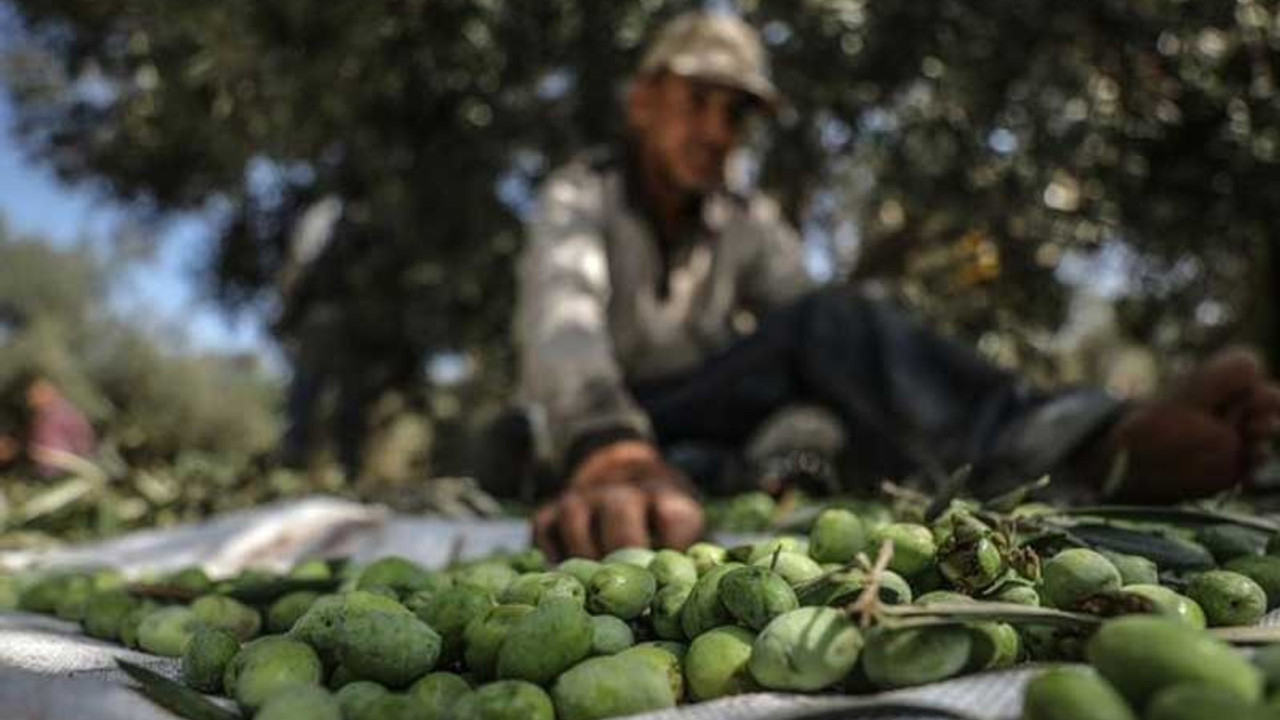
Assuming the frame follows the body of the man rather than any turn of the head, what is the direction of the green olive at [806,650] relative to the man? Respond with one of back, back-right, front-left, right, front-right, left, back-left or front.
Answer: front-right

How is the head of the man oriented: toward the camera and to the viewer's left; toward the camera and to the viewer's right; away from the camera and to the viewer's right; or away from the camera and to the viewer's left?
toward the camera and to the viewer's right

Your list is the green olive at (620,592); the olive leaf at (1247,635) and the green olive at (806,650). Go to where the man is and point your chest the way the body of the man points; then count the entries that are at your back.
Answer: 0

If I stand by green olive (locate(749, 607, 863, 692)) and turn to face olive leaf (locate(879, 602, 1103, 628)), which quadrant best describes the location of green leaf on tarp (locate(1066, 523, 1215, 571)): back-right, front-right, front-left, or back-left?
front-left

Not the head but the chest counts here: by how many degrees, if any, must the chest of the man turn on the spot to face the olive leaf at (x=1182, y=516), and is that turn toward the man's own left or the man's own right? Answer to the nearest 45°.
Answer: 0° — they already face it

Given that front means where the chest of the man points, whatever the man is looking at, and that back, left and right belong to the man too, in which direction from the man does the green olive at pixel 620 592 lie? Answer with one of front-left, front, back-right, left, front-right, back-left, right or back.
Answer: front-right

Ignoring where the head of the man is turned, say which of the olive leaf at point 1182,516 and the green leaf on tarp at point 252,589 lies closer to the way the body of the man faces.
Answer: the olive leaf

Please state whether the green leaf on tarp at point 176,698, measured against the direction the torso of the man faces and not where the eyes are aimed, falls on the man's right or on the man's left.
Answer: on the man's right

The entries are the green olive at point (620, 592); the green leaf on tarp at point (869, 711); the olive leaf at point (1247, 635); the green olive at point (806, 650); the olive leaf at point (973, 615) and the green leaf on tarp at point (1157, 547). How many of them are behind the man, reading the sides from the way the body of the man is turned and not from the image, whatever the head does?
0

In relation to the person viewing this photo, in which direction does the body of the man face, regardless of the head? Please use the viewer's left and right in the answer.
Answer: facing the viewer and to the right of the viewer

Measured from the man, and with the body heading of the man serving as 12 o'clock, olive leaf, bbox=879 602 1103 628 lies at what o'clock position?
The olive leaf is roughly at 1 o'clock from the man.

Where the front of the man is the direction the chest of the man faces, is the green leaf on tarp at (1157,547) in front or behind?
in front

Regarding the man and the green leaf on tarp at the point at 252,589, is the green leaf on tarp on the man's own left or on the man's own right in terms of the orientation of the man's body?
on the man's own right
